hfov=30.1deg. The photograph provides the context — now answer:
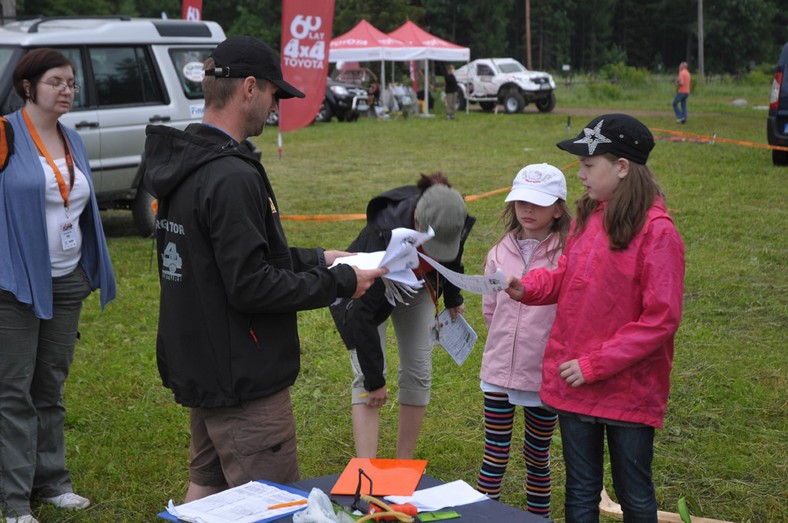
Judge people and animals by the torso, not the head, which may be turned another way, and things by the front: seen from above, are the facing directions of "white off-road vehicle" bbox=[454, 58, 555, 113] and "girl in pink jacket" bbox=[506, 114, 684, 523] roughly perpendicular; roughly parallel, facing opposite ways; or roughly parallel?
roughly perpendicular

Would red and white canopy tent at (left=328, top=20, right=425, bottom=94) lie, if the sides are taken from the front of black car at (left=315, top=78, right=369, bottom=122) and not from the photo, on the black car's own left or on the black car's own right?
on the black car's own left

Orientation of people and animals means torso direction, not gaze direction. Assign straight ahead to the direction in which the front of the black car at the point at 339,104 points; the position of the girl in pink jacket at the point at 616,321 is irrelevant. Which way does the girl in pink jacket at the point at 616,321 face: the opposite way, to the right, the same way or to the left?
to the right

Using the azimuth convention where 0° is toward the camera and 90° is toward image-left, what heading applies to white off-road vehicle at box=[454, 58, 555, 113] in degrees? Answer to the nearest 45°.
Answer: approximately 315°

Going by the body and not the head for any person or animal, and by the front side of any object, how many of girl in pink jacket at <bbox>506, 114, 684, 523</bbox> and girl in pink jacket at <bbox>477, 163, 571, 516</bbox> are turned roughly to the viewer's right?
0

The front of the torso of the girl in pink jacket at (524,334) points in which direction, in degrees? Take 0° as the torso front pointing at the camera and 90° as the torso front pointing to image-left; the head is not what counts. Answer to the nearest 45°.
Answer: approximately 0°

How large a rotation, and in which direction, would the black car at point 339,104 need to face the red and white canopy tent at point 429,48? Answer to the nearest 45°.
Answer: approximately 90° to its left

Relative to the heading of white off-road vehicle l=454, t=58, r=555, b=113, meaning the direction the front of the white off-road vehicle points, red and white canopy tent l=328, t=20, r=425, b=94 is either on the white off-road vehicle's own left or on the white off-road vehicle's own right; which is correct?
on the white off-road vehicle's own right

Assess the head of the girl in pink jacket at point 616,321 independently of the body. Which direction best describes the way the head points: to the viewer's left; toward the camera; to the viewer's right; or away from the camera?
to the viewer's left
